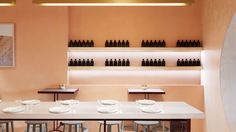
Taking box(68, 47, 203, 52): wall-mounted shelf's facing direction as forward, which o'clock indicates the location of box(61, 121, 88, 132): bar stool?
The bar stool is roughly at 1 o'clock from the wall-mounted shelf.

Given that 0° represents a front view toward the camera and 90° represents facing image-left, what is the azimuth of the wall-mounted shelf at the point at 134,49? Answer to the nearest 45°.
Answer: approximately 0°

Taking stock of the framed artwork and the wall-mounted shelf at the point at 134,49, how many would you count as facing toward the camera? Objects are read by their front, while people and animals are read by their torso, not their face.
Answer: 2

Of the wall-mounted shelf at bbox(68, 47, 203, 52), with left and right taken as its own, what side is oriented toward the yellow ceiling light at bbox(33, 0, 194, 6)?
front

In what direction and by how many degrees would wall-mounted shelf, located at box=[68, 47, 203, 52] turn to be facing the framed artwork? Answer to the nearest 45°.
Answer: approximately 90° to its right

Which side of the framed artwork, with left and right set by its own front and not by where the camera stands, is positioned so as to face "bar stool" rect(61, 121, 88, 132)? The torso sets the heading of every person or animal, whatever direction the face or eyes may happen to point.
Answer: front

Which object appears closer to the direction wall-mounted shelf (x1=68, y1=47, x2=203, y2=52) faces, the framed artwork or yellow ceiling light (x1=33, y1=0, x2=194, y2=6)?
the yellow ceiling light

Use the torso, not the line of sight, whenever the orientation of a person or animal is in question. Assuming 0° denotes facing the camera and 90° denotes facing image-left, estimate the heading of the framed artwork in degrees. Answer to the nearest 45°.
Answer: approximately 0°
